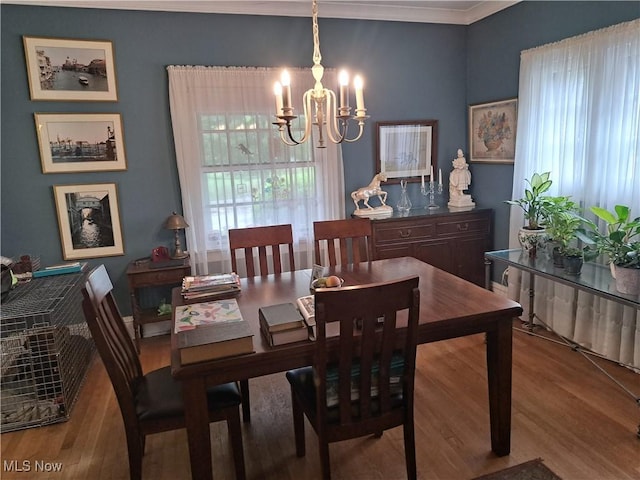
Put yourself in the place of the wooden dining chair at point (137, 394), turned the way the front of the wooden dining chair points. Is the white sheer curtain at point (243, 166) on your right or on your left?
on your left

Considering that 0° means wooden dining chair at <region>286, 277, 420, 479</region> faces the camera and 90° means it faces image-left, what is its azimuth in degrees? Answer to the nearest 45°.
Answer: approximately 135°

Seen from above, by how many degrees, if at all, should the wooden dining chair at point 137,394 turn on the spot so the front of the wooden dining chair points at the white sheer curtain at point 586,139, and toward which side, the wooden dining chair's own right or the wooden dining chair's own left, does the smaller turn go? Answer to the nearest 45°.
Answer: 0° — it already faces it

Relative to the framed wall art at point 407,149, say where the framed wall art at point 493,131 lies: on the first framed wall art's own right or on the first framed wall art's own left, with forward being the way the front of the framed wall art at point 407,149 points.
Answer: on the first framed wall art's own left

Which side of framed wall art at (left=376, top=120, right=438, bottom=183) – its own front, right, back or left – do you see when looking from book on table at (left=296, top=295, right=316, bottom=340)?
front

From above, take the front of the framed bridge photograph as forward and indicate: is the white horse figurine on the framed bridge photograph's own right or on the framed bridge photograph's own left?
on the framed bridge photograph's own left

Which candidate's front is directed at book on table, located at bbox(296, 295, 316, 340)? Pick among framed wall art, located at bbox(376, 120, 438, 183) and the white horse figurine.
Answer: the framed wall art
